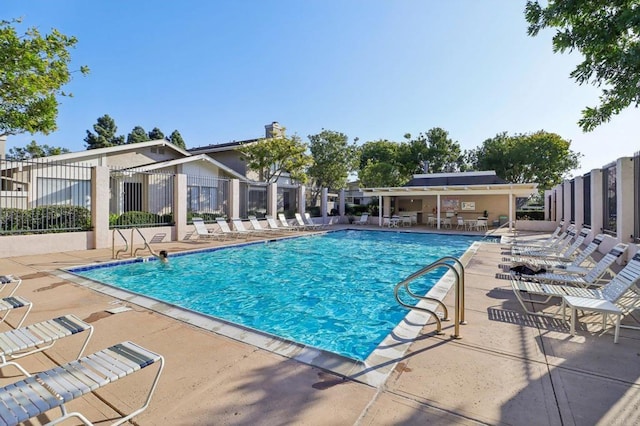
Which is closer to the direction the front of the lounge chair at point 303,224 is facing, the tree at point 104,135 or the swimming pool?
the swimming pool

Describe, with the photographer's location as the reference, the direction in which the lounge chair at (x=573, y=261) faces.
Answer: facing to the left of the viewer

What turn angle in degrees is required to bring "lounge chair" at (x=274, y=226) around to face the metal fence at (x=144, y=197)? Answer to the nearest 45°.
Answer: approximately 135° to its right

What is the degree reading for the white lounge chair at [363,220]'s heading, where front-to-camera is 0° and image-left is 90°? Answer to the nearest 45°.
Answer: approximately 45°

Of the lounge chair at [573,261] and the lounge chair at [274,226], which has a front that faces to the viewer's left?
the lounge chair at [573,261]

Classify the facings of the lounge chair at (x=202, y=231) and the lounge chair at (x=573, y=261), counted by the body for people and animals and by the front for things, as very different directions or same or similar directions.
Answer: very different directions

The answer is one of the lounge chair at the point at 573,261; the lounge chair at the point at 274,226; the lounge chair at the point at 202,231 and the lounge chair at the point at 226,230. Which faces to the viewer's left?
the lounge chair at the point at 573,261

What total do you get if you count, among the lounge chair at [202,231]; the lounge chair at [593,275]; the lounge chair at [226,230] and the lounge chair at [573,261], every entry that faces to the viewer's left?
2

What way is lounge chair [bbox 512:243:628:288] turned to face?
to the viewer's left
